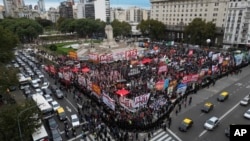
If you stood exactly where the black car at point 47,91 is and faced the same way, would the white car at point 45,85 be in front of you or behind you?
behind

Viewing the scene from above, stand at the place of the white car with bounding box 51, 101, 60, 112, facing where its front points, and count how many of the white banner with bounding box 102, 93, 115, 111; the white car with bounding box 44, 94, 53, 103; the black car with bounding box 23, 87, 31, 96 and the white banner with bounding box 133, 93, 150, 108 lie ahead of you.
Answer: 2

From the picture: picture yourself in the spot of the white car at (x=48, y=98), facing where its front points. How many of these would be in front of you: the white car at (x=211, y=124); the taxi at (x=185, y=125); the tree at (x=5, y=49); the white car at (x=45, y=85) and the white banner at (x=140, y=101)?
3

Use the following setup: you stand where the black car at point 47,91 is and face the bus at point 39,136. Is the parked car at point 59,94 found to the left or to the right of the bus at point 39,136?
left

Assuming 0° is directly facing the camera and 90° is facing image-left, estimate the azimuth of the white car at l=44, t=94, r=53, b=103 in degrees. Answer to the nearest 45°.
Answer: approximately 315°

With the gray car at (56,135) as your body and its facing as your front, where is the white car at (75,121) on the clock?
The white car is roughly at 9 o'clock from the gray car.

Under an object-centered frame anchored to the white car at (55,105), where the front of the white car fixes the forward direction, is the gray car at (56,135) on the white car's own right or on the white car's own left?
on the white car's own right

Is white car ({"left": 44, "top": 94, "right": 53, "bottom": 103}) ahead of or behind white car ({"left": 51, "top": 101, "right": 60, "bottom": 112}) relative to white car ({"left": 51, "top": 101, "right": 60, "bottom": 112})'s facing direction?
behind
